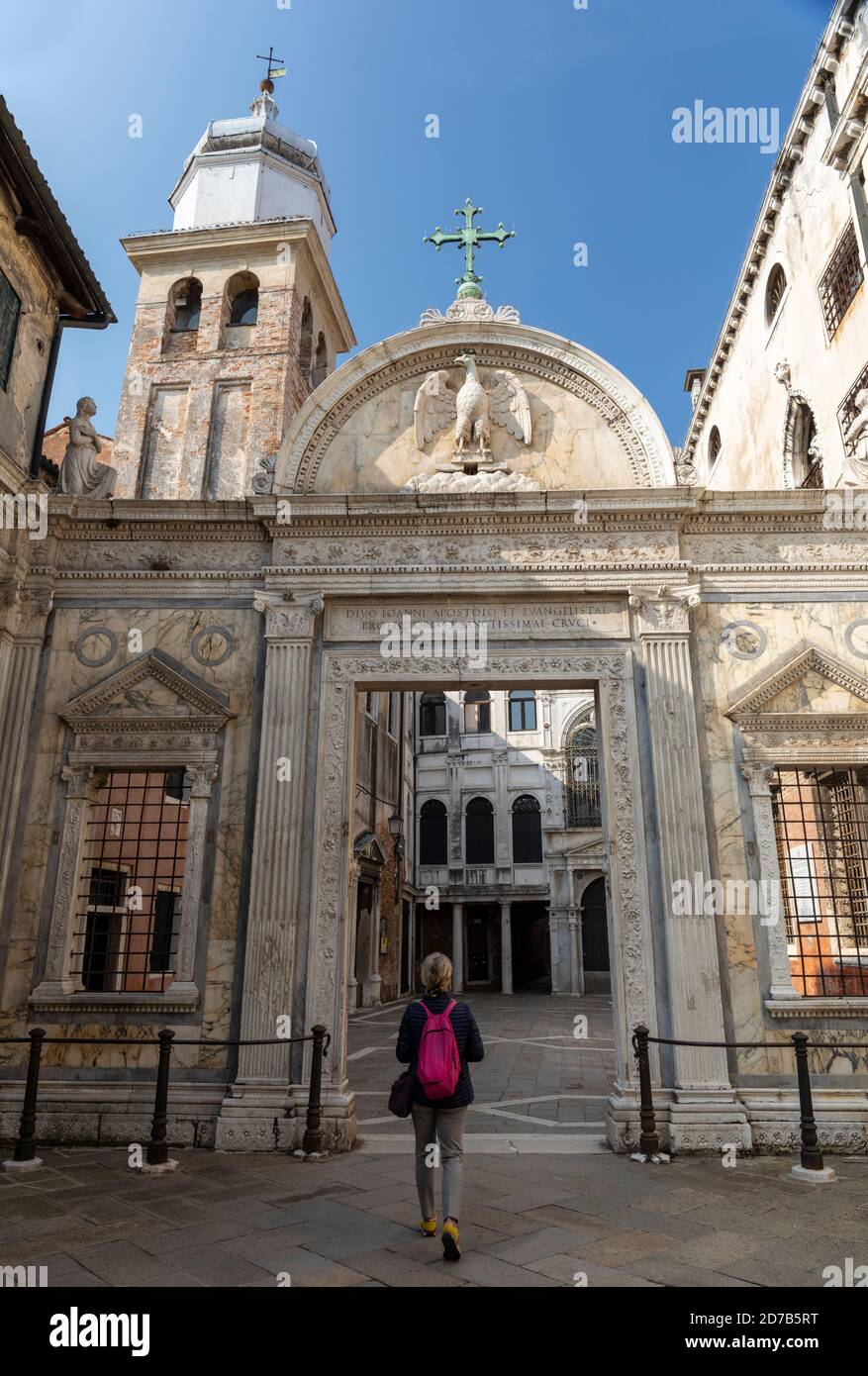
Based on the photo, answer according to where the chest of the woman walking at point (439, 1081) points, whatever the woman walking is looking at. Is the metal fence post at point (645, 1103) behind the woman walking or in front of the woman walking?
in front

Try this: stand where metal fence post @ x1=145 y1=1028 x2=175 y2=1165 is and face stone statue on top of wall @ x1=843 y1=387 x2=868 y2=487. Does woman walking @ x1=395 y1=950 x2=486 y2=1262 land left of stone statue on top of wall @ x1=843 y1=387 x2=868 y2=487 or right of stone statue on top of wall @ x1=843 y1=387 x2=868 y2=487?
right

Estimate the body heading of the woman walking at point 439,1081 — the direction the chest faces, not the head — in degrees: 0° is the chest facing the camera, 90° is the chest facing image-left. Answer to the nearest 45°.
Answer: approximately 180°

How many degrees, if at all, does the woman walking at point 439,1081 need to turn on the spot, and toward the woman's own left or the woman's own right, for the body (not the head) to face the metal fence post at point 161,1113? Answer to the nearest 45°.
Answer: approximately 45° to the woman's own left

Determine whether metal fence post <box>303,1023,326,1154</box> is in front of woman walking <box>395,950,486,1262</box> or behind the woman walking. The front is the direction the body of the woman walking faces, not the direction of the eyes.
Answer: in front

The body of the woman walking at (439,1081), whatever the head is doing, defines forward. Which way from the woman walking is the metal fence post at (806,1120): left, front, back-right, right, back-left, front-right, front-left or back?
front-right
